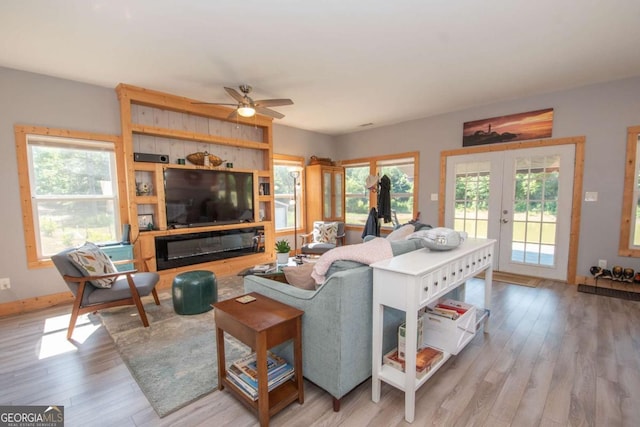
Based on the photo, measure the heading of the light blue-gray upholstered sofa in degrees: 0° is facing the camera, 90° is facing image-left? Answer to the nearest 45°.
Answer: approximately 135°

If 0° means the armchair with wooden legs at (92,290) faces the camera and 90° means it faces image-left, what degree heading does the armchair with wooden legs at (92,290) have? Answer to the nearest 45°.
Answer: approximately 270°

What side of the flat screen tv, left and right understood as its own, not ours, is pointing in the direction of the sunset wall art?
front

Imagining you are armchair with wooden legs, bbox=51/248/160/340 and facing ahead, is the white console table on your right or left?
on your right

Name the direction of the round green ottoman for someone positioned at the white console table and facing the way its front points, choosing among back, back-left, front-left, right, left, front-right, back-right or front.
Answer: back-right

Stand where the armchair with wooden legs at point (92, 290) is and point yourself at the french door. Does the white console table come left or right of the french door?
right

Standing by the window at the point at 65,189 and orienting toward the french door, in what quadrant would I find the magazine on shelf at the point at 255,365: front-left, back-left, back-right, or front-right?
front-right

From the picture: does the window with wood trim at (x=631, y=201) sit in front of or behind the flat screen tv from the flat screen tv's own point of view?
in front

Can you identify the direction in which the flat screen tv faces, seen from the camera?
facing the viewer and to the right of the viewer

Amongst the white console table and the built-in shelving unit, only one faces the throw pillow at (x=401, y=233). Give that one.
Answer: the built-in shelving unit

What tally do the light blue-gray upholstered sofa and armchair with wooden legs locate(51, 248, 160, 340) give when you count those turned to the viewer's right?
1

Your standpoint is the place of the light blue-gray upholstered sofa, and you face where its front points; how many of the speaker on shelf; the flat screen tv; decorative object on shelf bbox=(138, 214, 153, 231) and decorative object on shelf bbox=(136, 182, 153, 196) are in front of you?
4
